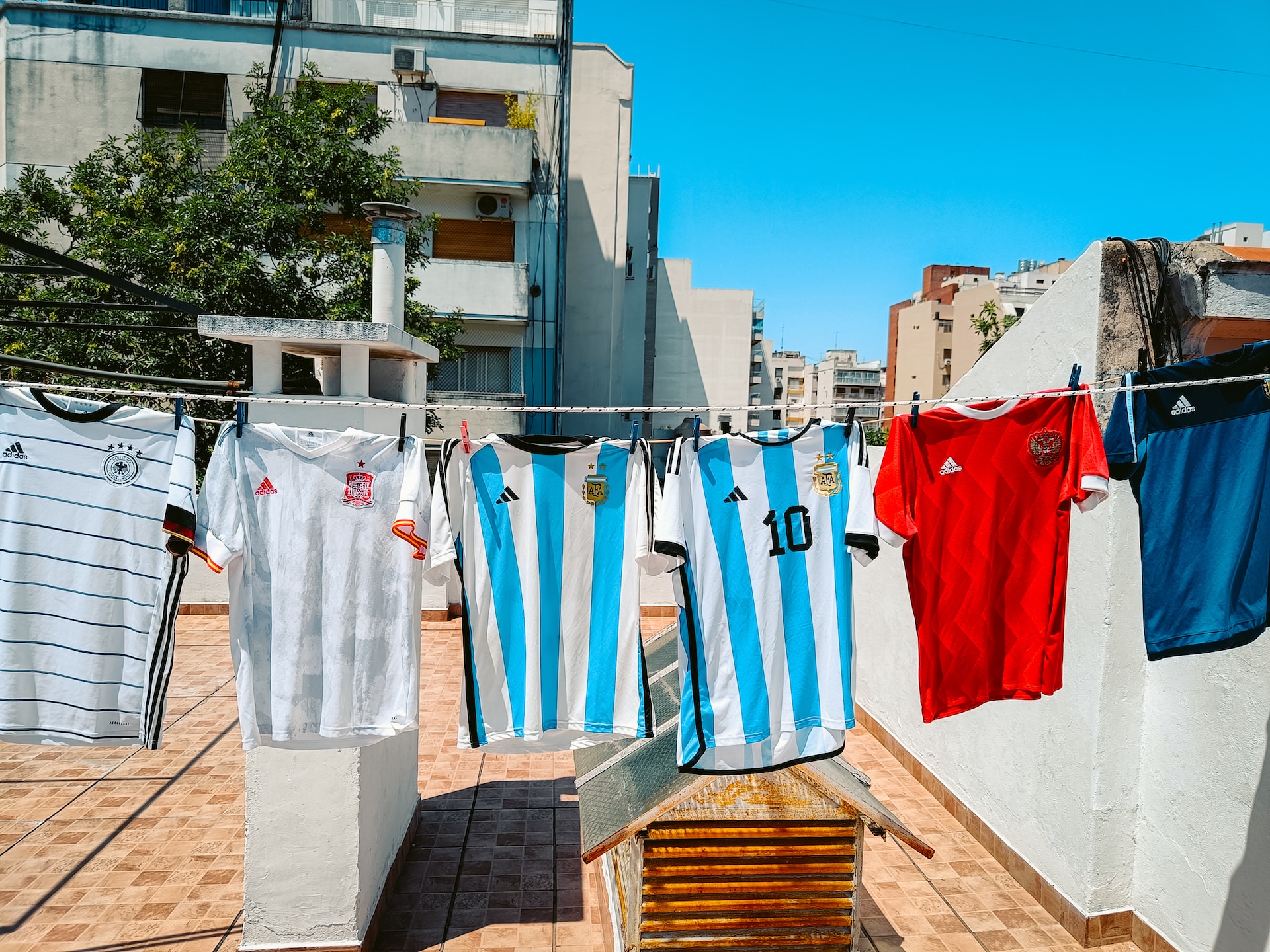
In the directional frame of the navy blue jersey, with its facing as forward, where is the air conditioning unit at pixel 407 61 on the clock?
The air conditioning unit is roughly at 4 o'clock from the navy blue jersey.

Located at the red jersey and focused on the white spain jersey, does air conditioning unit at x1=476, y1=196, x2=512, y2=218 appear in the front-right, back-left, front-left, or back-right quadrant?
front-right

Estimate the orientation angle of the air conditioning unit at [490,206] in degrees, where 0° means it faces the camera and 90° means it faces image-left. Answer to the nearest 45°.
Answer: approximately 0°

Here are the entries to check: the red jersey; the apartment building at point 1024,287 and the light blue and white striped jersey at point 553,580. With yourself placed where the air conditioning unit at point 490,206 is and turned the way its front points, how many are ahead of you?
2

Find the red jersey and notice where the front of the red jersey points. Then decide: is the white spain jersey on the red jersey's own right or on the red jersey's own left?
on the red jersey's own right

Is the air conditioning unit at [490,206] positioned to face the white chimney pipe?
yes

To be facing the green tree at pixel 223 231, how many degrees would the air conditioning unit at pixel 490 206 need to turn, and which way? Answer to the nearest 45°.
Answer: approximately 45° to its right

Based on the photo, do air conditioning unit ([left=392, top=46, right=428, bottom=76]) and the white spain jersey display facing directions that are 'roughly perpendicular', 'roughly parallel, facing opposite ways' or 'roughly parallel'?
roughly parallel

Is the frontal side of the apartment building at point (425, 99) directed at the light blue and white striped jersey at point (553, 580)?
yes

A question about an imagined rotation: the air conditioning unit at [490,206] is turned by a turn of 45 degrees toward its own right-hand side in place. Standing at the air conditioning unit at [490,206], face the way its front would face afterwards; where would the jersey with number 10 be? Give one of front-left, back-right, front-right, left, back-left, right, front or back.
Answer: front-left

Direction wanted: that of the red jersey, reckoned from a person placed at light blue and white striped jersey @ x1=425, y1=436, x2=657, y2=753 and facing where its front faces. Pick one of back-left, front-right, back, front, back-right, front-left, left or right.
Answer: left

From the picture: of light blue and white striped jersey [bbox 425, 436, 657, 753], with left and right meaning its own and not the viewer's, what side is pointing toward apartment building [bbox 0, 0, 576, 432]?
back

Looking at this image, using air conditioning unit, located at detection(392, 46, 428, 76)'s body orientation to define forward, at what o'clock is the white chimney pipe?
The white chimney pipe is roughly at 12 o'clock from the air conditioning unit.

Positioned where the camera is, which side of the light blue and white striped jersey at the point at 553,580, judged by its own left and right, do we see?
front

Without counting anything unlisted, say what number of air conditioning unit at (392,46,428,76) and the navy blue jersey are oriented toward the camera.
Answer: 2

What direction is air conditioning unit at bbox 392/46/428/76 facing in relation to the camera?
toward the camera

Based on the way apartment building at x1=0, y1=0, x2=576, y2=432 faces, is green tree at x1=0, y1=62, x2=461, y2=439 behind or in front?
in front

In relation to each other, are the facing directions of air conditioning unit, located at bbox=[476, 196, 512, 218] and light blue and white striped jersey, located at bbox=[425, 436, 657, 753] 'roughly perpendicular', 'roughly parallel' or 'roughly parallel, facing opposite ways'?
roughly parallel

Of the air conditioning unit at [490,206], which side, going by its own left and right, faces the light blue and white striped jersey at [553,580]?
front

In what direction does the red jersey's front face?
toward the camera
